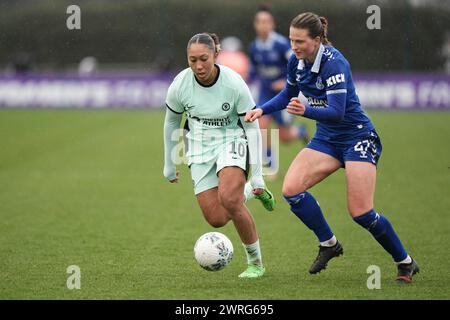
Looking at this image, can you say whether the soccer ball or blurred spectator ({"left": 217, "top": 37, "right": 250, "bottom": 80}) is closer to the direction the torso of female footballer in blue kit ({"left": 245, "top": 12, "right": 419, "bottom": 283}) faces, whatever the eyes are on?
the soccer ball

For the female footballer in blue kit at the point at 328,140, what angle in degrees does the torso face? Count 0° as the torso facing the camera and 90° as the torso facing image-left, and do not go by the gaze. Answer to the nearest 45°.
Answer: approximately 45°

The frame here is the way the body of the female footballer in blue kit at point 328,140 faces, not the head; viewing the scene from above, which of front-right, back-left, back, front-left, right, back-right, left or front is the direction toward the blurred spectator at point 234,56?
back-right

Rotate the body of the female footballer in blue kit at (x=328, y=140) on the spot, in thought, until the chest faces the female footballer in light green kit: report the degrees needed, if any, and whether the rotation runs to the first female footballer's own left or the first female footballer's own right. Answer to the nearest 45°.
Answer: approximately 45° to the first female footballer's own right

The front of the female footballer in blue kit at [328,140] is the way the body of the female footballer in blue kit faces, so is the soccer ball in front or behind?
in front

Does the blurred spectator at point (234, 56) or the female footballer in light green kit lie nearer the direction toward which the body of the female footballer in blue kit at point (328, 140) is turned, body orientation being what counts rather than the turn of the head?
the female footballer in light green kit
